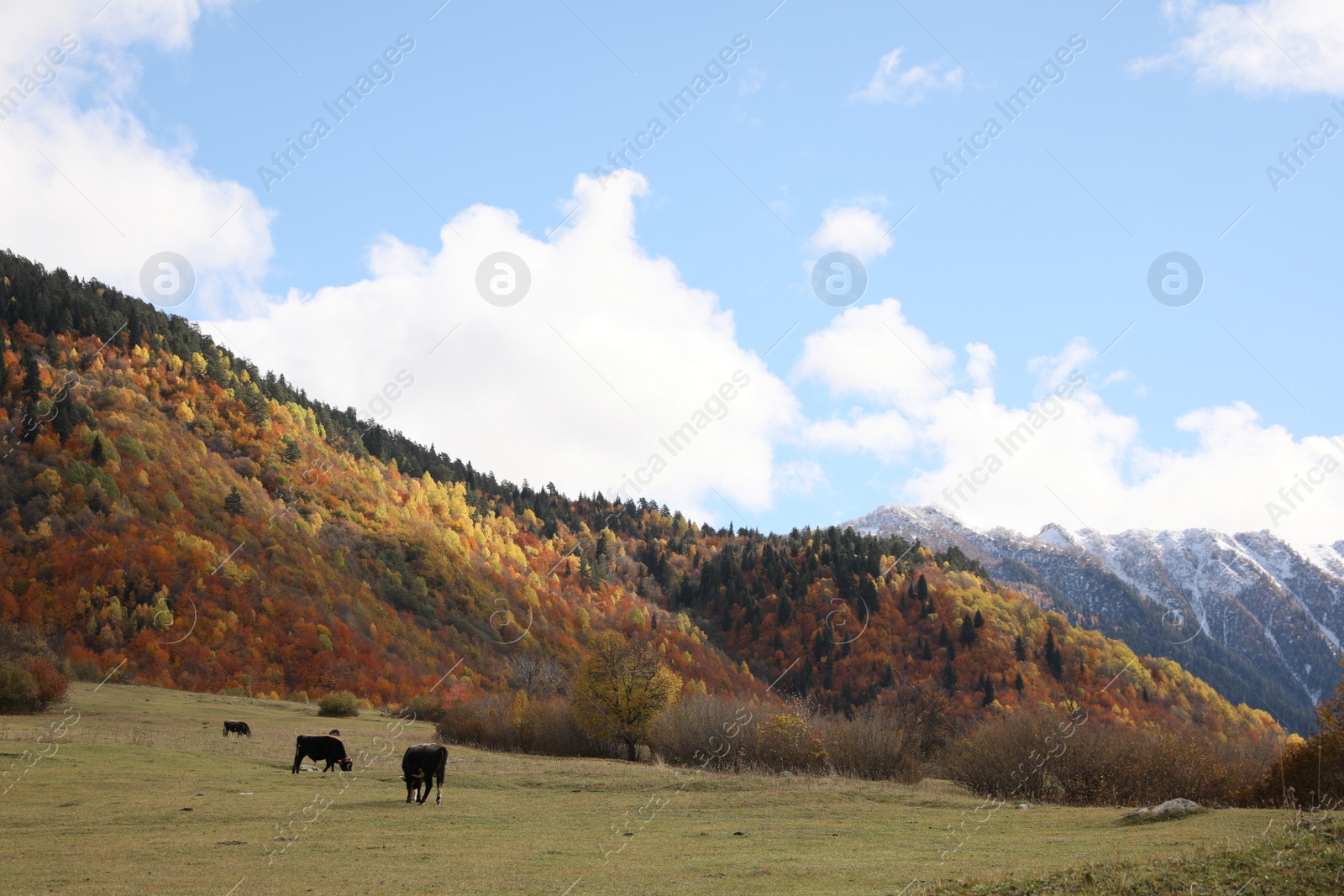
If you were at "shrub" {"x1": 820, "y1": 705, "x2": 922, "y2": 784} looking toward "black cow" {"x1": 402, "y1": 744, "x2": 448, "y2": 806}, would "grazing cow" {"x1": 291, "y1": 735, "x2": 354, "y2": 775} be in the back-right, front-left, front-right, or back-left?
front-right

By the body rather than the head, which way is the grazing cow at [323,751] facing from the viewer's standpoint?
to the viewer's right

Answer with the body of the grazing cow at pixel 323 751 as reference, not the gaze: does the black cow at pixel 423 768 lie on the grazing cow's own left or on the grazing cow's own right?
on the grazing cow's own right

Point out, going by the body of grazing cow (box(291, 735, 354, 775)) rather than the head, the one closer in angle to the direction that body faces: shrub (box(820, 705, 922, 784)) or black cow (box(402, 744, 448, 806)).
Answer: the shrub

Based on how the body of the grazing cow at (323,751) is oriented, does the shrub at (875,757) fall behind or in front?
in front

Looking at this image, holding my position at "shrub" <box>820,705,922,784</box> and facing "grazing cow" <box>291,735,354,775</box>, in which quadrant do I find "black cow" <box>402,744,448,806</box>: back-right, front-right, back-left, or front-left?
front-left
